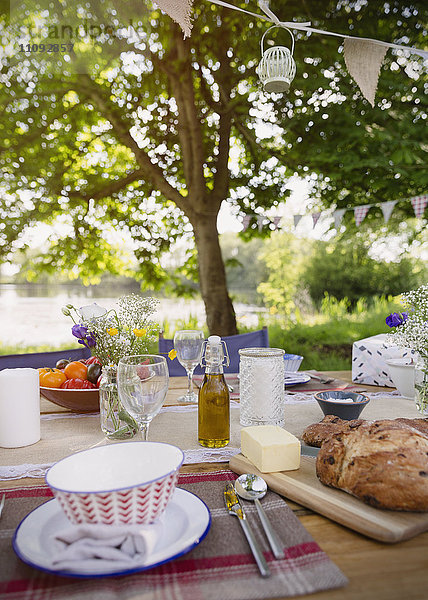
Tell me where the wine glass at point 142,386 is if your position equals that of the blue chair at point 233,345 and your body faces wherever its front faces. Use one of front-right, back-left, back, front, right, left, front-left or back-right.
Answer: front

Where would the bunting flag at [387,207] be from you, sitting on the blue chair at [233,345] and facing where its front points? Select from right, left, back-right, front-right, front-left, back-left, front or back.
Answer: back-left

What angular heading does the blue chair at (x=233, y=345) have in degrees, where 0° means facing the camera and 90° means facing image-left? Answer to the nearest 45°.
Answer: approximately 0°

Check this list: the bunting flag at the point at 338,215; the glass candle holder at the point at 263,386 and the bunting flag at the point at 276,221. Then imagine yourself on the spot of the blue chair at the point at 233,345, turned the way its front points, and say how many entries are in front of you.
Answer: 1

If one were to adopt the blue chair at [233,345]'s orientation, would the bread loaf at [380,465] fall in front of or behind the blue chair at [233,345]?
in front

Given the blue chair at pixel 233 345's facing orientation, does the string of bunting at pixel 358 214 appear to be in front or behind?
behind

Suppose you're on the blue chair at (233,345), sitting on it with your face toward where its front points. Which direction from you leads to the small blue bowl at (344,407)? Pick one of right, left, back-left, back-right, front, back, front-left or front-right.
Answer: front

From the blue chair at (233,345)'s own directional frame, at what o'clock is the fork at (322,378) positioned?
The fork is roughly at 11 o'clock from the blue chair.

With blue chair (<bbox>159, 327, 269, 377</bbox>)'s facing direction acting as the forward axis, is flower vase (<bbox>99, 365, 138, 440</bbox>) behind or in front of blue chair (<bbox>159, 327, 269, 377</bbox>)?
in front

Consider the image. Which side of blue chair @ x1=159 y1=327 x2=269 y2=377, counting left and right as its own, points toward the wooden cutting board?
front

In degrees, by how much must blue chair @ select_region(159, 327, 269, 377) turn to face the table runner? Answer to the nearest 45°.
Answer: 0° — it already faces it

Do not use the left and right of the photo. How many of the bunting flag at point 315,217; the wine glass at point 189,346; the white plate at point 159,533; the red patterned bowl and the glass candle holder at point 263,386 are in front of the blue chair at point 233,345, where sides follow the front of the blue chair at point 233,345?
4

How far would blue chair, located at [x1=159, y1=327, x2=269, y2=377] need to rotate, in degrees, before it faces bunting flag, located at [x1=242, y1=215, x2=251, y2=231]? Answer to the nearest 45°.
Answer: approximately 180°

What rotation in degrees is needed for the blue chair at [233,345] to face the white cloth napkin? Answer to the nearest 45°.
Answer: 0° — it already faces it

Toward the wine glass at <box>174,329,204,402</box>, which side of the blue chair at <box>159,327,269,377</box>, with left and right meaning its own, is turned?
front

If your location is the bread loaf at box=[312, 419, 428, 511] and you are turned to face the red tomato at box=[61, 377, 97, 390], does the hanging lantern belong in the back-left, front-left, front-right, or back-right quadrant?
front-right

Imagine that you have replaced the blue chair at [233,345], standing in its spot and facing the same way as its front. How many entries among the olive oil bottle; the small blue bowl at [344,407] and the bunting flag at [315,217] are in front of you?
2

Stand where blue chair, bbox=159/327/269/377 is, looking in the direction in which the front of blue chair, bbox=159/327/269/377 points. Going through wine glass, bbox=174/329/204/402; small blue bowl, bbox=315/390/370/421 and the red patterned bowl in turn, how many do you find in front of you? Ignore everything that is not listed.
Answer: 3

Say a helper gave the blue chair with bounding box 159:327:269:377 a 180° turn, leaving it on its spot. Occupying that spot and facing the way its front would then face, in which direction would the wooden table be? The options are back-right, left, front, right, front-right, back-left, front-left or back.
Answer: back
